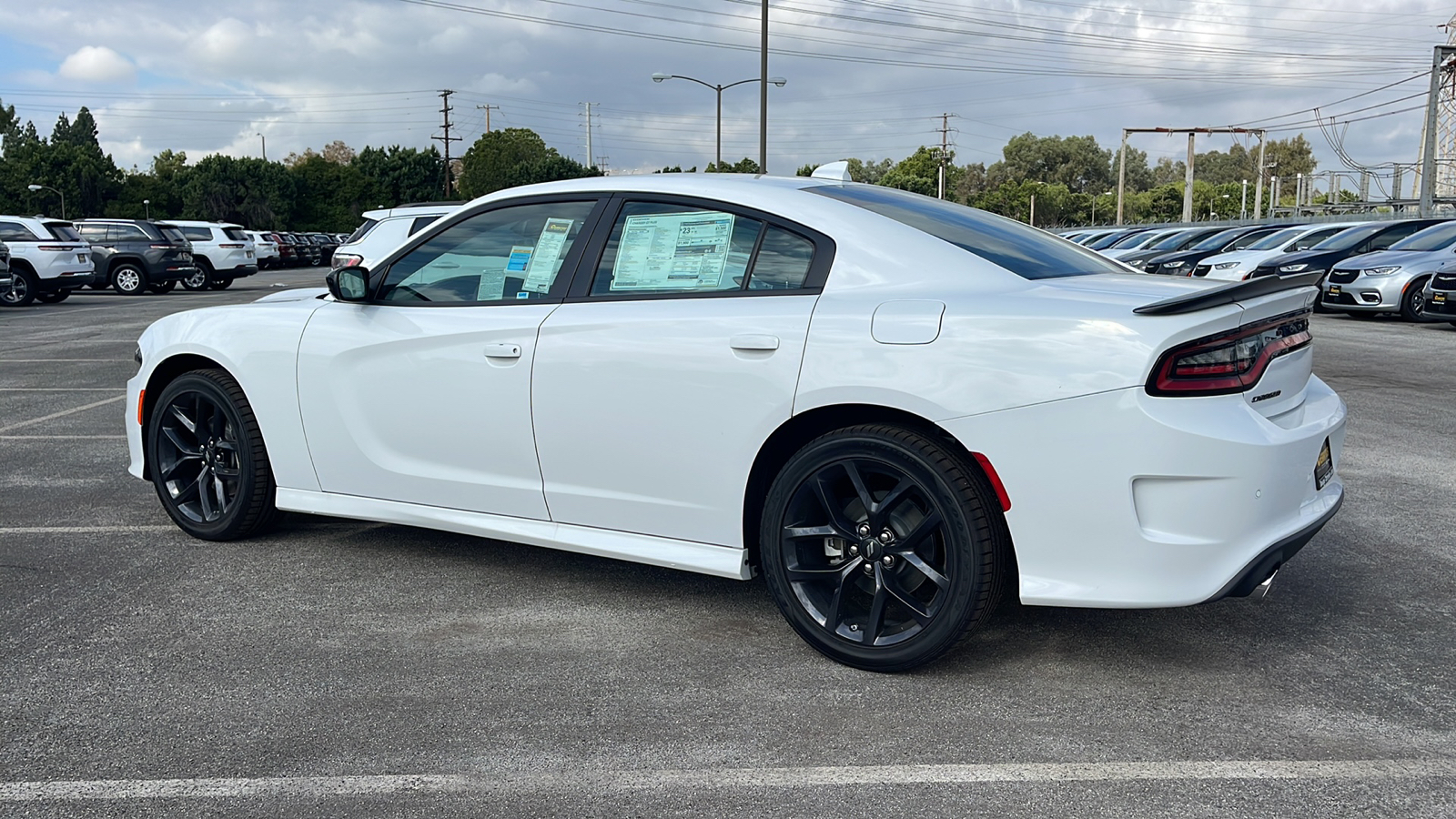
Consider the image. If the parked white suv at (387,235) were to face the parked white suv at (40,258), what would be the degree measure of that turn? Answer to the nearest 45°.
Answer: approximately 90° to its left

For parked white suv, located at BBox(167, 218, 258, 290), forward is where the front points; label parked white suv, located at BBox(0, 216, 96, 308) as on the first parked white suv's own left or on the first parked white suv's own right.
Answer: on the first parked white suv's own left

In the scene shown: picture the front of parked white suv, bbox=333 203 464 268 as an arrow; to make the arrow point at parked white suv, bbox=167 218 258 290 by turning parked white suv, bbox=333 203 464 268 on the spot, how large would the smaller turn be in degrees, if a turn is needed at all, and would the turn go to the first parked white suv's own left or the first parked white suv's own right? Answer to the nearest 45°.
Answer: approximately 45° to the first parked white suv's own left

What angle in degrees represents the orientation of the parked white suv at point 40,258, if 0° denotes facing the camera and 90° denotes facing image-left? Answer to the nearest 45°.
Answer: approximately 135°

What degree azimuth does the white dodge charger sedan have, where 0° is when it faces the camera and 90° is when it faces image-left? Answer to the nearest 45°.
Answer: approximately 135°

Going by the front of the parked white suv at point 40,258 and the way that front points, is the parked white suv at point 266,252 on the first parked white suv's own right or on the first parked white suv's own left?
on the first parked white suv's own right

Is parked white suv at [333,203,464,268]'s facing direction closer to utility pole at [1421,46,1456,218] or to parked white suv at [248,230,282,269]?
the utility pole

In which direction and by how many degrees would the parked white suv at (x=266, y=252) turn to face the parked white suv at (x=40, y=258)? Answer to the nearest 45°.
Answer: approximately 135° to its left

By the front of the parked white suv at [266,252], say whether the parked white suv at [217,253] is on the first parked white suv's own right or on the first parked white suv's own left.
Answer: on the first parked white suv's own left
